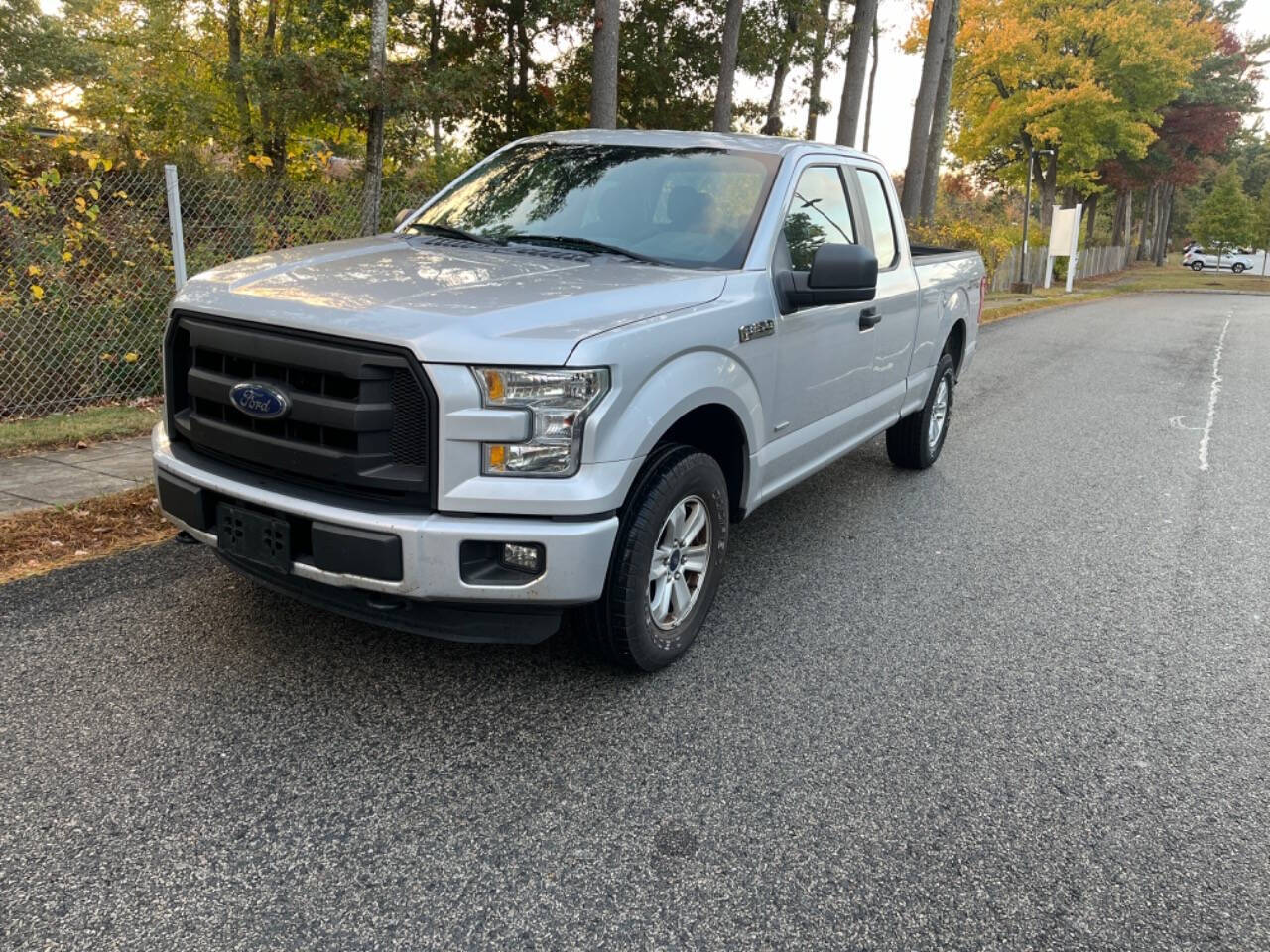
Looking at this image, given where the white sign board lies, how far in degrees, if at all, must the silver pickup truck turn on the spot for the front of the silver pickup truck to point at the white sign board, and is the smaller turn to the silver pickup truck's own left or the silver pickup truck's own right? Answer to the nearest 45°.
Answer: approximately 180°

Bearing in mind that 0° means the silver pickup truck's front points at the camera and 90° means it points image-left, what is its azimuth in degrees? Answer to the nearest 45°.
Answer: approximately 45°

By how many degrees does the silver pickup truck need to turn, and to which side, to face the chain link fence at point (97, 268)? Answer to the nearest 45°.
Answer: approximately 90° to its right
